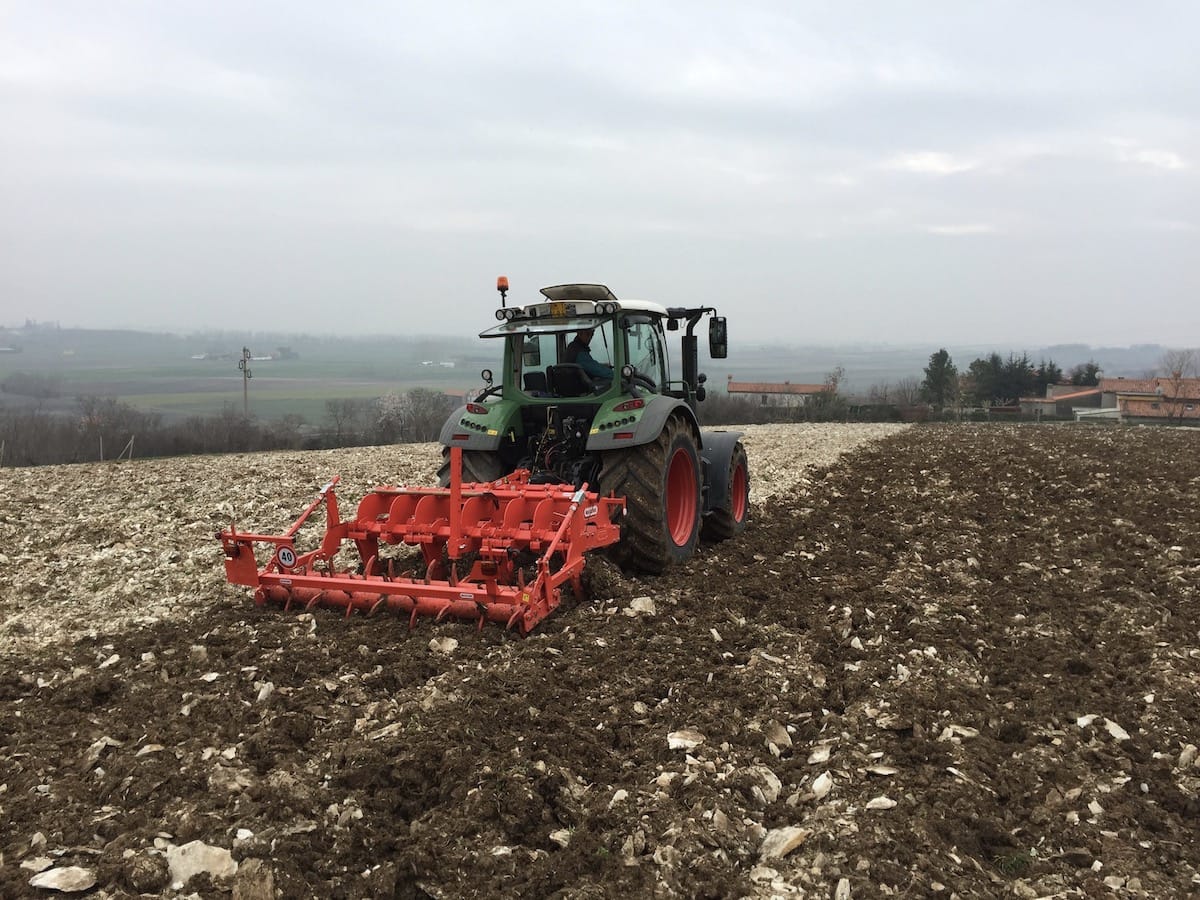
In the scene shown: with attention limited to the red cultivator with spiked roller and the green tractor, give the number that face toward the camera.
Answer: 0

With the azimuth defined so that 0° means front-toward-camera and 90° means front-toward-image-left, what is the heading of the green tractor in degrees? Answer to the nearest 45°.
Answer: approximately 225°

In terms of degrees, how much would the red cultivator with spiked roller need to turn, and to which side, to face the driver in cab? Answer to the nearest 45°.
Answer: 0° — it already faces them

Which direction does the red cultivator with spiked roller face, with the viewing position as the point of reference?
facing away from the viewer and to the right of the viewer

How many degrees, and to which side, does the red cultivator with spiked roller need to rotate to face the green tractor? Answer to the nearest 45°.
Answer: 0° — it already faces it
